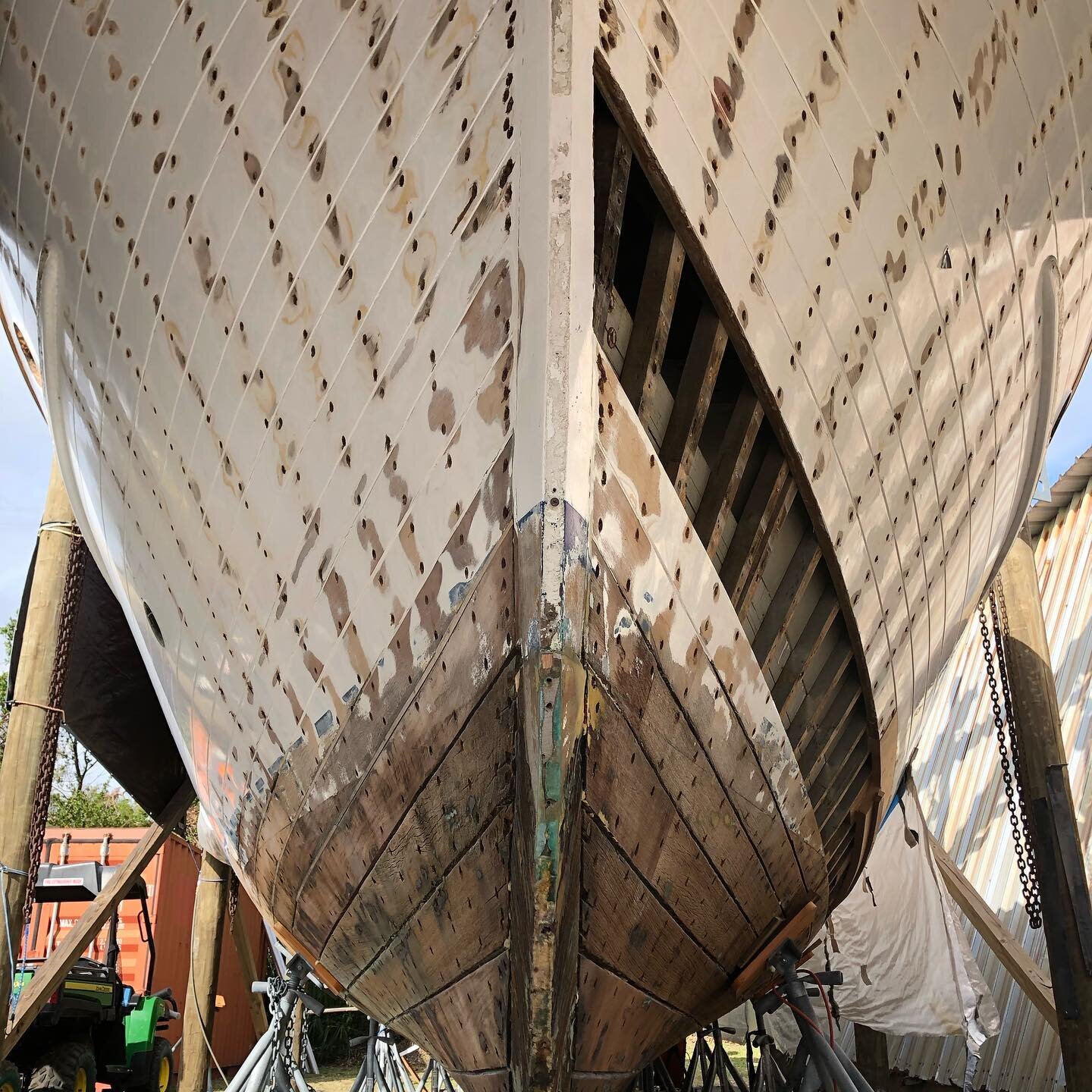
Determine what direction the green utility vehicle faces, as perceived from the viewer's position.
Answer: facing away from the viewer and to the right of the viewer

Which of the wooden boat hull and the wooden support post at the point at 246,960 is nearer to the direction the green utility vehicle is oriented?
the wooden support post

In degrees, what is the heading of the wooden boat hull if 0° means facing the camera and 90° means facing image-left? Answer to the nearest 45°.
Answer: approximately 0°

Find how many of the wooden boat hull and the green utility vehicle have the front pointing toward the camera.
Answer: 1
